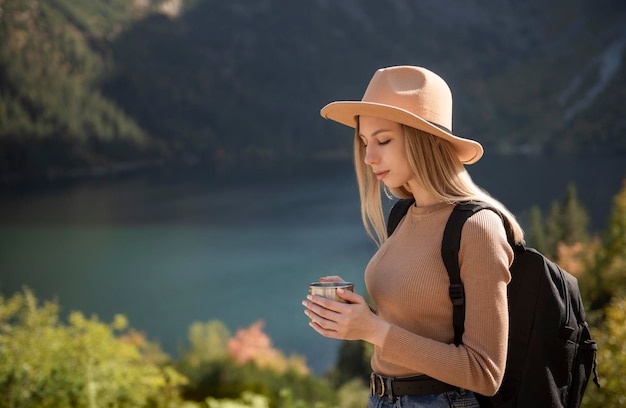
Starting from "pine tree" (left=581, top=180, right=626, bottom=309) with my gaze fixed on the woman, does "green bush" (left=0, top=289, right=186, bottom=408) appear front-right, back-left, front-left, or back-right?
front-right

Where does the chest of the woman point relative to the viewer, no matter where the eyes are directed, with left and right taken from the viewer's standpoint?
facing the viewer and to the left of the viewer

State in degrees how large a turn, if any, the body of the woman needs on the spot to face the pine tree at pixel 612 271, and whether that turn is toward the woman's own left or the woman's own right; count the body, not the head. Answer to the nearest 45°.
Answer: approximately 135° to the woman's own right
